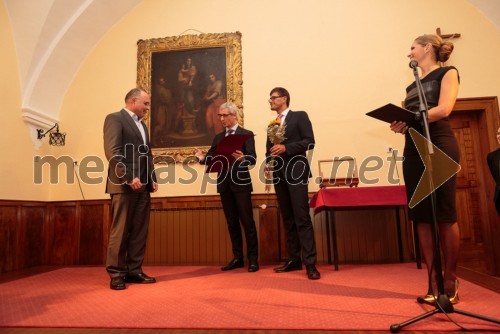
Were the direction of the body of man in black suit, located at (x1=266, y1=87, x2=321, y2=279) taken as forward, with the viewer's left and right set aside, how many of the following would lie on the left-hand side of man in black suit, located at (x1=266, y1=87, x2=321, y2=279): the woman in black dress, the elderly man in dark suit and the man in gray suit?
1

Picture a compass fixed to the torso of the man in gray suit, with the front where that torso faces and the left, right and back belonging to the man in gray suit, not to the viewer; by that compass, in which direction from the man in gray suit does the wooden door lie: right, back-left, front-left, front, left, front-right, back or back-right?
front-left

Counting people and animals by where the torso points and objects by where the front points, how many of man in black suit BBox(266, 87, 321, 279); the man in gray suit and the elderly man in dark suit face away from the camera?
0

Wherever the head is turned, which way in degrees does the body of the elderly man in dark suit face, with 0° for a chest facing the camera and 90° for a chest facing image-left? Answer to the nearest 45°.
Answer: approximately 45°

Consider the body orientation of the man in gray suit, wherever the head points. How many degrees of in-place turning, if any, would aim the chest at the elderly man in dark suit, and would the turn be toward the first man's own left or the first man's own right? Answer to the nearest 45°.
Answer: approximately 45° to the first man's own left

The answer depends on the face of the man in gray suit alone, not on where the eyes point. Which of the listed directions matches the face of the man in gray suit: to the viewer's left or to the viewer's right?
to the viewer's right

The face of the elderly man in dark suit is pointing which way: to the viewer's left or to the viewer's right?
to the viewer's left

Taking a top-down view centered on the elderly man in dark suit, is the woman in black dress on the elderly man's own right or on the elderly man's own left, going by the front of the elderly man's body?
on the elderly man's own left

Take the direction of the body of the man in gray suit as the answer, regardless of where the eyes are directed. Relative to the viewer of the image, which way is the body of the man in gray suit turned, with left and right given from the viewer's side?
facing the viewer and to the right of the viewer

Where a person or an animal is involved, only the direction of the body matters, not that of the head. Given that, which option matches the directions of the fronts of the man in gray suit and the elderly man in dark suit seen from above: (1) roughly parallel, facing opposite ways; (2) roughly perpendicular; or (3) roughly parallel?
roughly perpendicular

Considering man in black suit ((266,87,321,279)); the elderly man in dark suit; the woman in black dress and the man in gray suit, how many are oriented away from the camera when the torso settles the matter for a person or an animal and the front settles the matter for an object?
0

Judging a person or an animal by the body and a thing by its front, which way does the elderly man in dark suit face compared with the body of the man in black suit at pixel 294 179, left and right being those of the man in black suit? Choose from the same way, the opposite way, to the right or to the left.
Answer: the same way

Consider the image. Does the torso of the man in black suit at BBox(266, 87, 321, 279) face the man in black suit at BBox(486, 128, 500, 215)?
no

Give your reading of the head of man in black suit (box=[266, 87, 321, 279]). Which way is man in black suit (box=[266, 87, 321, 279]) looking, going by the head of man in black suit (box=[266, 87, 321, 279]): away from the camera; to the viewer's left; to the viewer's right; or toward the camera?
to the viewer's left

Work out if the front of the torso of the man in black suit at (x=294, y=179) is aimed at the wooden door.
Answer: no
